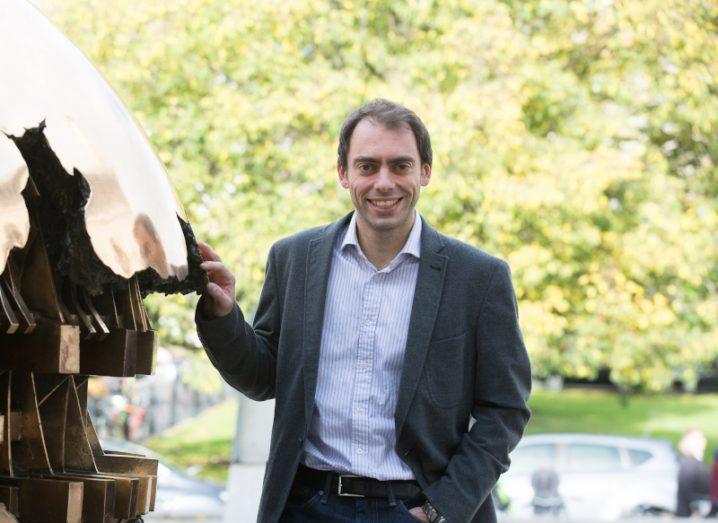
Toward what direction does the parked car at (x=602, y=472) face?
to the viewer's left

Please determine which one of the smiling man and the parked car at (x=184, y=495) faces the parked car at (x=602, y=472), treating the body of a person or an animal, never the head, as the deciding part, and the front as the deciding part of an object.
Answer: the parked car at (x=184, y=495)

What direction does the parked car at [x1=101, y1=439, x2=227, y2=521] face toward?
to the viewer's right

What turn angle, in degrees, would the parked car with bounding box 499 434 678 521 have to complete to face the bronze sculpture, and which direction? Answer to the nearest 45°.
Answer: approximately 90° to its left

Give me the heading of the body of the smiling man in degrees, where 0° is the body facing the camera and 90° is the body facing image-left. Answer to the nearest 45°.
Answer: approximately 0°

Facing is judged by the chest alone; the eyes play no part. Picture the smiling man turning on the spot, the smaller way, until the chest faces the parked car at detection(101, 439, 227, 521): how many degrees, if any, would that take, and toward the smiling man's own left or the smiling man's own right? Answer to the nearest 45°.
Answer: approximately 180°

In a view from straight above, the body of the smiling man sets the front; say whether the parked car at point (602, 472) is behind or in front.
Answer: behind

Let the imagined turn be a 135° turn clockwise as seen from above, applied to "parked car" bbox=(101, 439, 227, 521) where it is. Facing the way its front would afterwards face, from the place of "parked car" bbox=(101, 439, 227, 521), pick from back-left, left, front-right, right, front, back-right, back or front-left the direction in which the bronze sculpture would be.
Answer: front-left

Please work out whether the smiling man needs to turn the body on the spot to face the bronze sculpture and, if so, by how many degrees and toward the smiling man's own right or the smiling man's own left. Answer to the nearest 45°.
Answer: approximately 45° to the smiling man's own right

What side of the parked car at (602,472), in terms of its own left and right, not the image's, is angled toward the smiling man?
left

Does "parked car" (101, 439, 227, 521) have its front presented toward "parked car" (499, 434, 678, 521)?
yes
